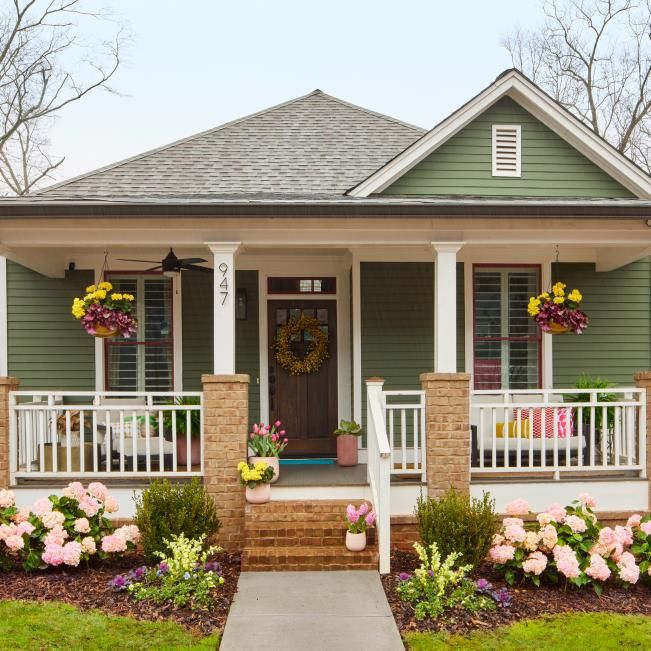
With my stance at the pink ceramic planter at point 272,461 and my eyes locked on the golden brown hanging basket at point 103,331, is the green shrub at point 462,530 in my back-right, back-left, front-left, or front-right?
back-left

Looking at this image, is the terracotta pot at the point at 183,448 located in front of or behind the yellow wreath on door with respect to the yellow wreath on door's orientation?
in front

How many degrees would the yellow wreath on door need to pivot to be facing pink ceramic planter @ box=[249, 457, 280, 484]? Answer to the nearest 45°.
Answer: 0° — it already faces it

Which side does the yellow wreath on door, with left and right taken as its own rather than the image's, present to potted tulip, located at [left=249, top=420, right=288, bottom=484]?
front

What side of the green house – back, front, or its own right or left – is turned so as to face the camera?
front

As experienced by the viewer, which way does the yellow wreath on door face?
facing the viewer

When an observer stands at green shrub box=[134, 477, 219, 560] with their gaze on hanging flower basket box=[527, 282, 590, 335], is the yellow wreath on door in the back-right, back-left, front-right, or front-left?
front-left
